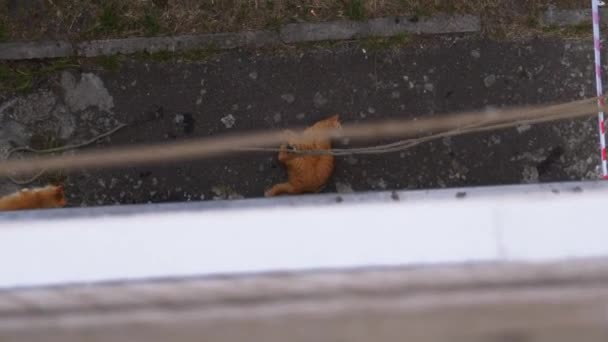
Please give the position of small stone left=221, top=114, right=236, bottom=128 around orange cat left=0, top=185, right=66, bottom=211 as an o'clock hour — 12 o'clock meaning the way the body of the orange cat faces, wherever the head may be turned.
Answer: The small stone is roughly at 11 o'clock from the orange cat.

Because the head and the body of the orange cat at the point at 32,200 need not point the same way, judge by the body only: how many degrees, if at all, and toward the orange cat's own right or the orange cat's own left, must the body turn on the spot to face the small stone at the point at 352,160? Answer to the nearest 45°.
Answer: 0° — it already faces it

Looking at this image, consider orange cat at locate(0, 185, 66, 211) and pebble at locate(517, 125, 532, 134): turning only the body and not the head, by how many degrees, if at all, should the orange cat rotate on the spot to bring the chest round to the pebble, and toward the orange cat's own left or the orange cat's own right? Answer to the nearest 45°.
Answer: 0° — it already faces it

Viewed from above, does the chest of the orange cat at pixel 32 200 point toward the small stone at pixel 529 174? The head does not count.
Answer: yes

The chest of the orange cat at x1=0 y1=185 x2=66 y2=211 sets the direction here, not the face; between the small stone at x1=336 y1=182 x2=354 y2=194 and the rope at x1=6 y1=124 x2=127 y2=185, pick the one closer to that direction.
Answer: the small stone

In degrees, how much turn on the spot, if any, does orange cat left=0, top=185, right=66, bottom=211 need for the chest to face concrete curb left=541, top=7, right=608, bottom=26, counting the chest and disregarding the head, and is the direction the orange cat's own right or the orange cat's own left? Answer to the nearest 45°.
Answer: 0° — it already faces it

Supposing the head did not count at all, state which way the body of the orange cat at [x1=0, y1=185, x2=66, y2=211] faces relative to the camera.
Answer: to the viewer's right
